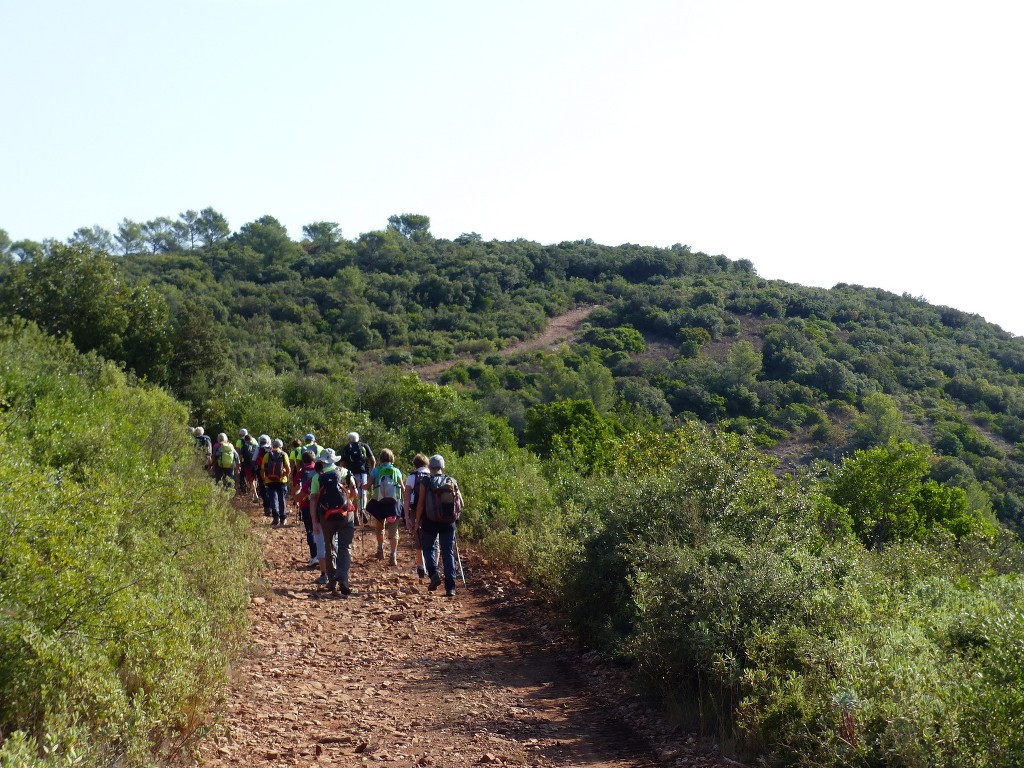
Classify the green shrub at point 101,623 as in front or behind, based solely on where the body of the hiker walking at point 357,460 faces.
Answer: behind

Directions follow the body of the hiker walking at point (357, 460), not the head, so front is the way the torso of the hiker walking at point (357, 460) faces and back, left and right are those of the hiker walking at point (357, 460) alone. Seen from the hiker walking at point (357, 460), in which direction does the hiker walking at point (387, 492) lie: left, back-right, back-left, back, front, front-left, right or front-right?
back

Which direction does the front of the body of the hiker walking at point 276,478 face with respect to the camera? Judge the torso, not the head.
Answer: away from the camera

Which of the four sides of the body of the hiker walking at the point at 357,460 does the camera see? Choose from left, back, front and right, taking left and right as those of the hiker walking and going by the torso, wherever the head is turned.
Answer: back

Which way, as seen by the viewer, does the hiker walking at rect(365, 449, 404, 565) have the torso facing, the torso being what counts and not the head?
away from the camera

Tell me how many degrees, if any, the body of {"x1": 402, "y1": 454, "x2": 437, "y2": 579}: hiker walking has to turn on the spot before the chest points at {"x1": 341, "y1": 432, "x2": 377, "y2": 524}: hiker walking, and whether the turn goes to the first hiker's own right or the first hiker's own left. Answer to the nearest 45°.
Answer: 0° — they already face them

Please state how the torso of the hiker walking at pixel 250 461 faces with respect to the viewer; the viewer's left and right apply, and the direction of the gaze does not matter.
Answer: facing away from the viewer

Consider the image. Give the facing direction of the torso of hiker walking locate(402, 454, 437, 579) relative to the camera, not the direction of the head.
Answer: away from the camera

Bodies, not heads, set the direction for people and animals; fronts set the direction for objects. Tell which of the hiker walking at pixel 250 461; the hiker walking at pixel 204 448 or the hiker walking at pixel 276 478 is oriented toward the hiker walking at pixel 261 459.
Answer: the hiker walking at pixel 276 478
